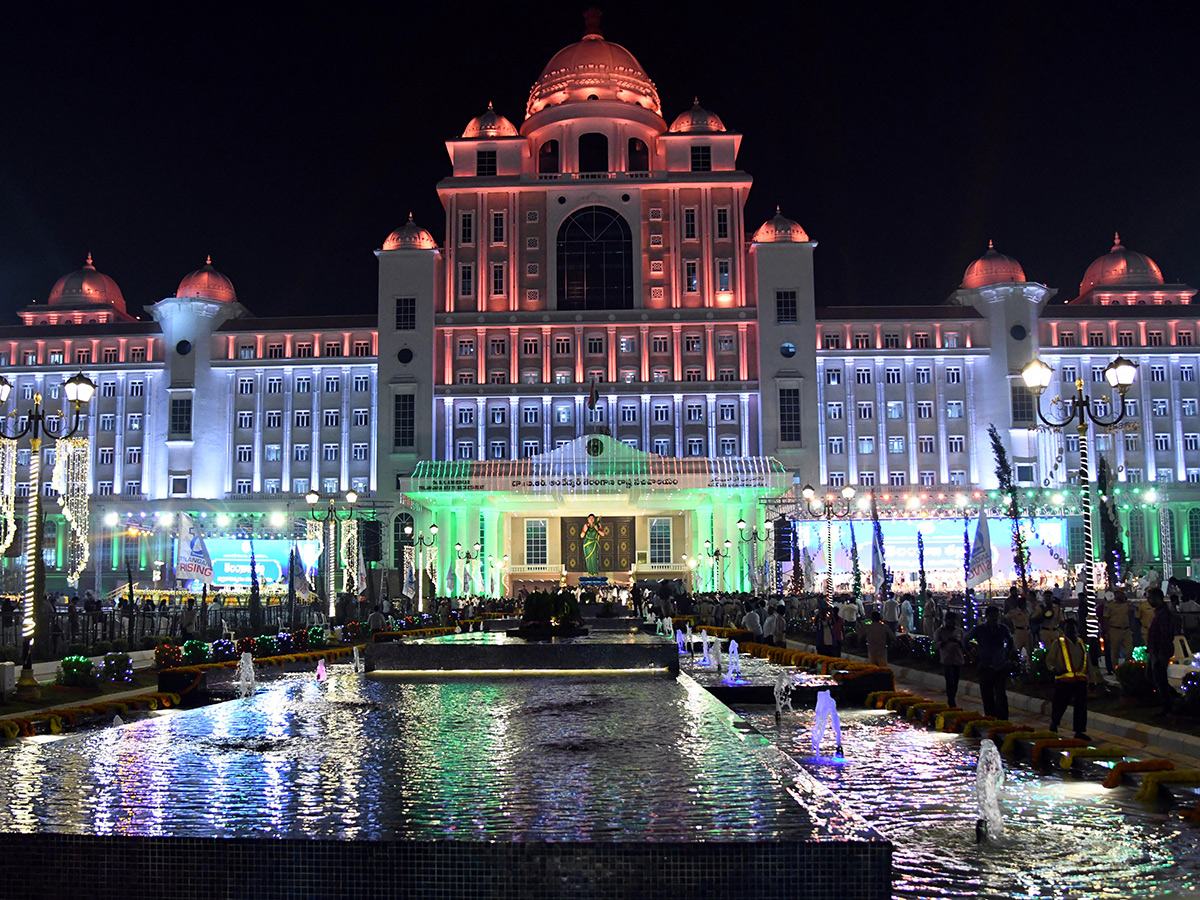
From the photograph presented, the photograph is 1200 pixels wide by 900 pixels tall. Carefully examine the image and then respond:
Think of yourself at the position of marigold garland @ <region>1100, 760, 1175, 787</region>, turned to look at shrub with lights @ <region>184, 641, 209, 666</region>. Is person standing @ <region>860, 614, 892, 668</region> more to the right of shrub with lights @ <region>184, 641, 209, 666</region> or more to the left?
right
